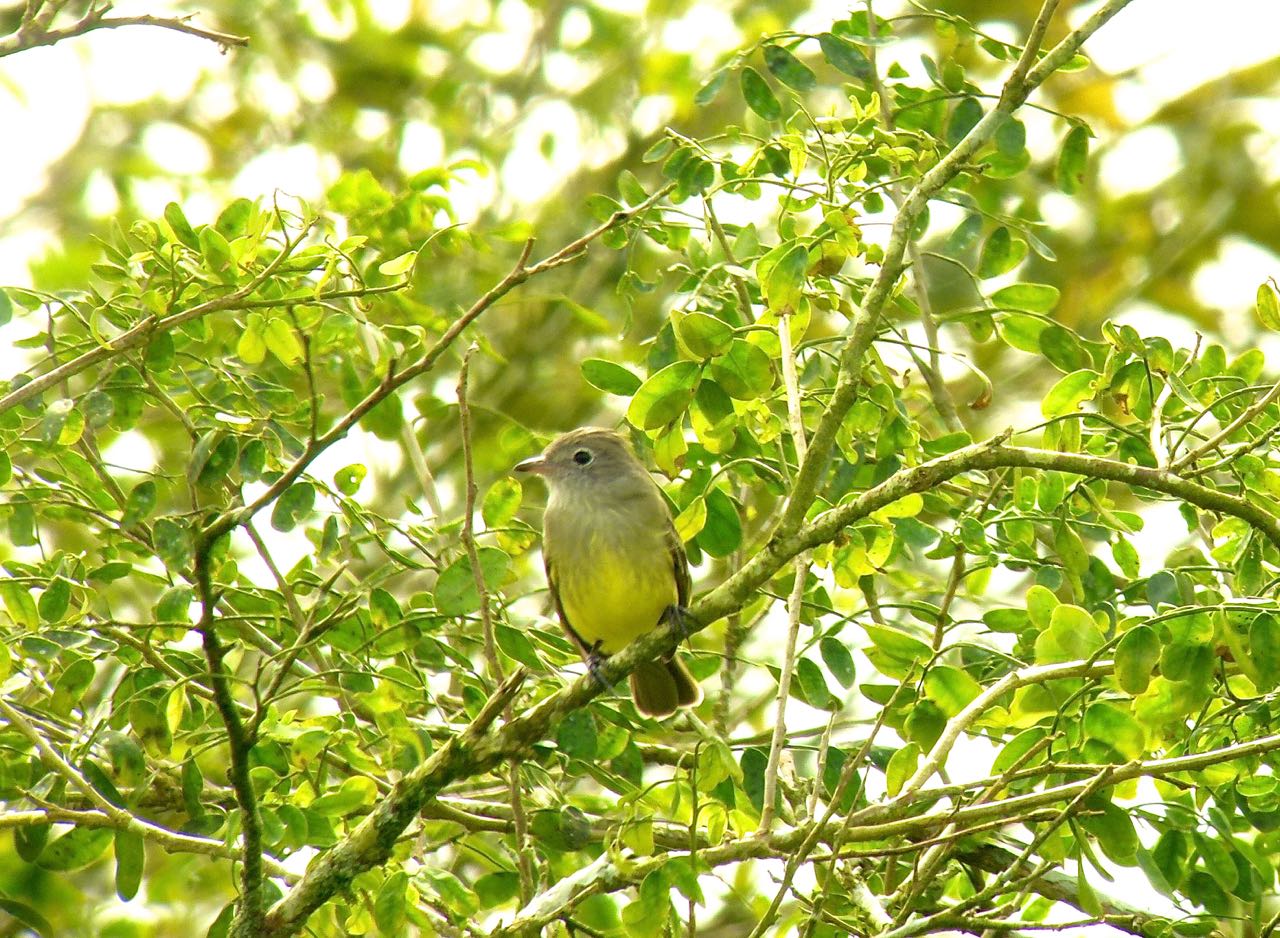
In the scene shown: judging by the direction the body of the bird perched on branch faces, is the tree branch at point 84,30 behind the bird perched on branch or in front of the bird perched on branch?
in front

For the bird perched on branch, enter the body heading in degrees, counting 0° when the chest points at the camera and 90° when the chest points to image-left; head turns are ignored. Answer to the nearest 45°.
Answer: approximately 45°
